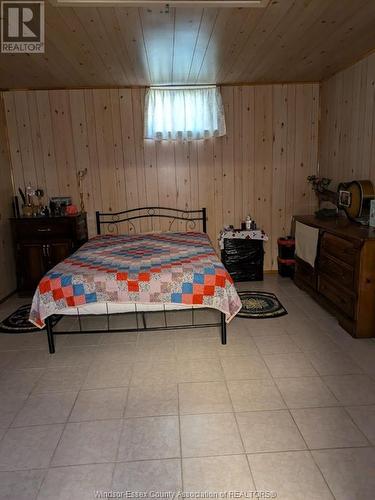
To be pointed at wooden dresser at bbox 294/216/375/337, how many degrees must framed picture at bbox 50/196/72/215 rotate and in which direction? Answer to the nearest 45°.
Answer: approximately 45° to its left

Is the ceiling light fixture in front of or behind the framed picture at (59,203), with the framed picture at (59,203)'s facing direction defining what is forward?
in front

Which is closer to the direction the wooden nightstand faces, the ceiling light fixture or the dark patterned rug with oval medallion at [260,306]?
the ceiling light fixture

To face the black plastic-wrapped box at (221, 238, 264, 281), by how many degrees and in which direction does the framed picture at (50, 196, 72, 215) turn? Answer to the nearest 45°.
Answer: approximately 90° to its left

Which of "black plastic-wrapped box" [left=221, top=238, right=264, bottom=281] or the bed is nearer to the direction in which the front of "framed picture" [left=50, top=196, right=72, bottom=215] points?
the bed

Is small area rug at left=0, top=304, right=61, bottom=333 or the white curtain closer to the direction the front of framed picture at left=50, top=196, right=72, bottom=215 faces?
the small area rug

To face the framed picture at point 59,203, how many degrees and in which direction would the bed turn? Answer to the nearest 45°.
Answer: approximately 180°

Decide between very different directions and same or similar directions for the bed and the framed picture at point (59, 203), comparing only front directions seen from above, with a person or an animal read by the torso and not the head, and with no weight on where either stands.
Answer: same or similar directions

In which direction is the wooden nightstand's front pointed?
toward the camera

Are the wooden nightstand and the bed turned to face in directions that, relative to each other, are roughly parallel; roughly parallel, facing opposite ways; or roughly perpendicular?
roughly parallel

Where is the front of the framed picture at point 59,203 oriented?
toward the camera
